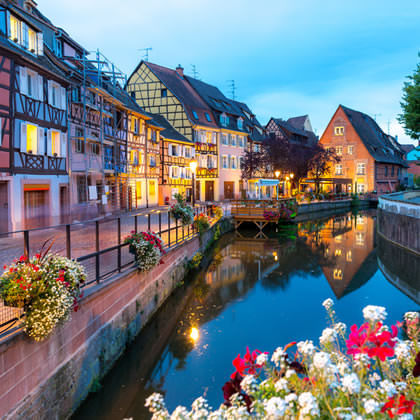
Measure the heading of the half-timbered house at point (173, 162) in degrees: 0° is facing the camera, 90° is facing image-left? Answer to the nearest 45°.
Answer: approximately 315°

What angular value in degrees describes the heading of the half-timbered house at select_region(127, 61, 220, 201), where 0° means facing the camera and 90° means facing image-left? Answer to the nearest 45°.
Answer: approximately 315°

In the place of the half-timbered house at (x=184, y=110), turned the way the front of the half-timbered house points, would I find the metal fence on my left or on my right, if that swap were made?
on my right

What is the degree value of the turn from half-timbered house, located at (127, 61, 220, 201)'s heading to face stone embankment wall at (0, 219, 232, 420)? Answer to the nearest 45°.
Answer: approximately 45° to its right

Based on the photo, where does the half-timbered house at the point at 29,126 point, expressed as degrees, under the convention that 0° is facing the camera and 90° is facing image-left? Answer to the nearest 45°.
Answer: approximately 315°
